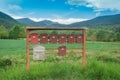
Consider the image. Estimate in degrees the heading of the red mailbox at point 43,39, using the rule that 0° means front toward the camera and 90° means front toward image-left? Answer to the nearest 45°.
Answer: approximately 0°

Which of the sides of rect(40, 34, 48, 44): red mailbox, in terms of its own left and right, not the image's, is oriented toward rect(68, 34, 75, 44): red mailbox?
left
